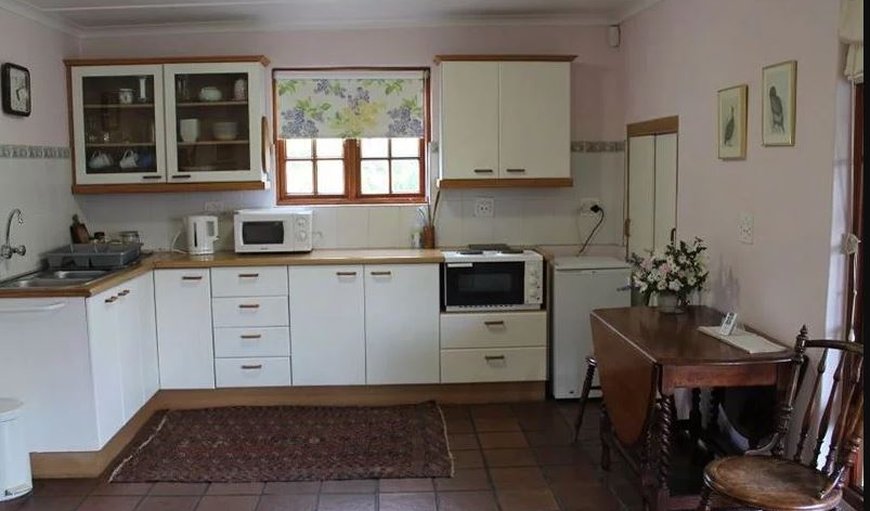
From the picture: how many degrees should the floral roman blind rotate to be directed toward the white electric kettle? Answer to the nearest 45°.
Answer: approximately 90° to its right

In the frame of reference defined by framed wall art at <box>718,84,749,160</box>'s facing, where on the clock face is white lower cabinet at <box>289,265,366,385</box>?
The white lower cabinet is roughly at 2 o'clock from the framed wall art.

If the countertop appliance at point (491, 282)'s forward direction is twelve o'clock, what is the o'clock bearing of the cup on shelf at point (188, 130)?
The cup on shelf is roughly at 3 o'clock from the countertop appliance.

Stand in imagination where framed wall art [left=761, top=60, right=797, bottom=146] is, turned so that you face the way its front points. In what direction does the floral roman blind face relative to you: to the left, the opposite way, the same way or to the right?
to the left

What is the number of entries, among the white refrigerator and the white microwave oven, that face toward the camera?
2

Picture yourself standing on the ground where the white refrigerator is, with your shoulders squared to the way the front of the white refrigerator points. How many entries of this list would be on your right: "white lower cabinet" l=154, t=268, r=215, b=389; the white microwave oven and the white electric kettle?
3

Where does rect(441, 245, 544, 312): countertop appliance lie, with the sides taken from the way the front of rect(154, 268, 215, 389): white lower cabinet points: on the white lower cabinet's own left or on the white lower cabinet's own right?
on the white lower cabinet's own left

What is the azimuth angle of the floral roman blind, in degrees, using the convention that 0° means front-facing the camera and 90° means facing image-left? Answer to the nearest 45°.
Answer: approximately 0°
